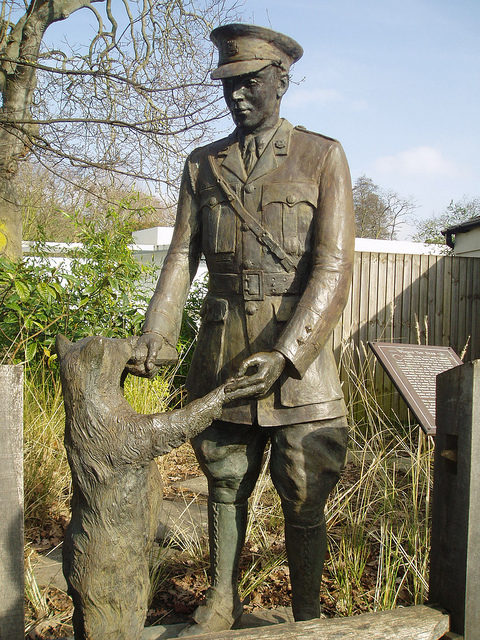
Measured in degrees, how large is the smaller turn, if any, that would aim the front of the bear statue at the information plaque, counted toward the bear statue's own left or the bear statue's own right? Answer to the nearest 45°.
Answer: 0° — it already faces it

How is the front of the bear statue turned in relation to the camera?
facing away from the viewer and to the right of the viewer

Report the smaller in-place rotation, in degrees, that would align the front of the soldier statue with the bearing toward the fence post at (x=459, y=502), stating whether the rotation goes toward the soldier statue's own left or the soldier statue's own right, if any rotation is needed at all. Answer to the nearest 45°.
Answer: approximately 90° to the soldier statue's own left

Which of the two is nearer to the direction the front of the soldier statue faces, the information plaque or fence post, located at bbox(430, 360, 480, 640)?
the fence post

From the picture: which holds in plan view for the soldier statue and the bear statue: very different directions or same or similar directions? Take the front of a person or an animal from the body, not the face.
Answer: very different directions

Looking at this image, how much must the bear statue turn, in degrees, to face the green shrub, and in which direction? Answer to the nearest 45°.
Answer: approximately 45° to its left

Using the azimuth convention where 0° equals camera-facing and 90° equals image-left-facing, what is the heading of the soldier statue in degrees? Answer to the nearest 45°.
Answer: approximately 45°

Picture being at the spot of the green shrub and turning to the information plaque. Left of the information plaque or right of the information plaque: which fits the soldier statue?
right

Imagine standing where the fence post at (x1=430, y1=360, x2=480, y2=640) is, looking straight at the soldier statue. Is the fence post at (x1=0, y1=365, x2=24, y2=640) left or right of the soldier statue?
left
